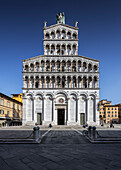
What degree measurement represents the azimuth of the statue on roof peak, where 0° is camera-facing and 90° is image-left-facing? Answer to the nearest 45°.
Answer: approximately 0°

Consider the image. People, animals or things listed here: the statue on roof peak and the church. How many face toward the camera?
2

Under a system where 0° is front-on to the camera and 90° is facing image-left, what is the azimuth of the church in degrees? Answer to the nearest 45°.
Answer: approximately 0°
